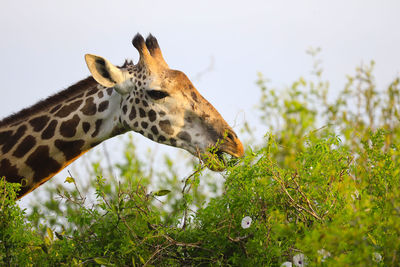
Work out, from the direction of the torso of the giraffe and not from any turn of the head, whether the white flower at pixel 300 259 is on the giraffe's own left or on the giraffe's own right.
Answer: on the giraffe's own right

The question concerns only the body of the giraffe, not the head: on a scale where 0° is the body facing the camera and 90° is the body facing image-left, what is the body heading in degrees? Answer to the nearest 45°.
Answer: approximately 270°

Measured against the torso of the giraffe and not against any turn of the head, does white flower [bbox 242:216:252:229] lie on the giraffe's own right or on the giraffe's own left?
on the giraffe's own right

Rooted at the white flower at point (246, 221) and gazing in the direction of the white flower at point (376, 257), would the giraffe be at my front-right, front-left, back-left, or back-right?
back-left
